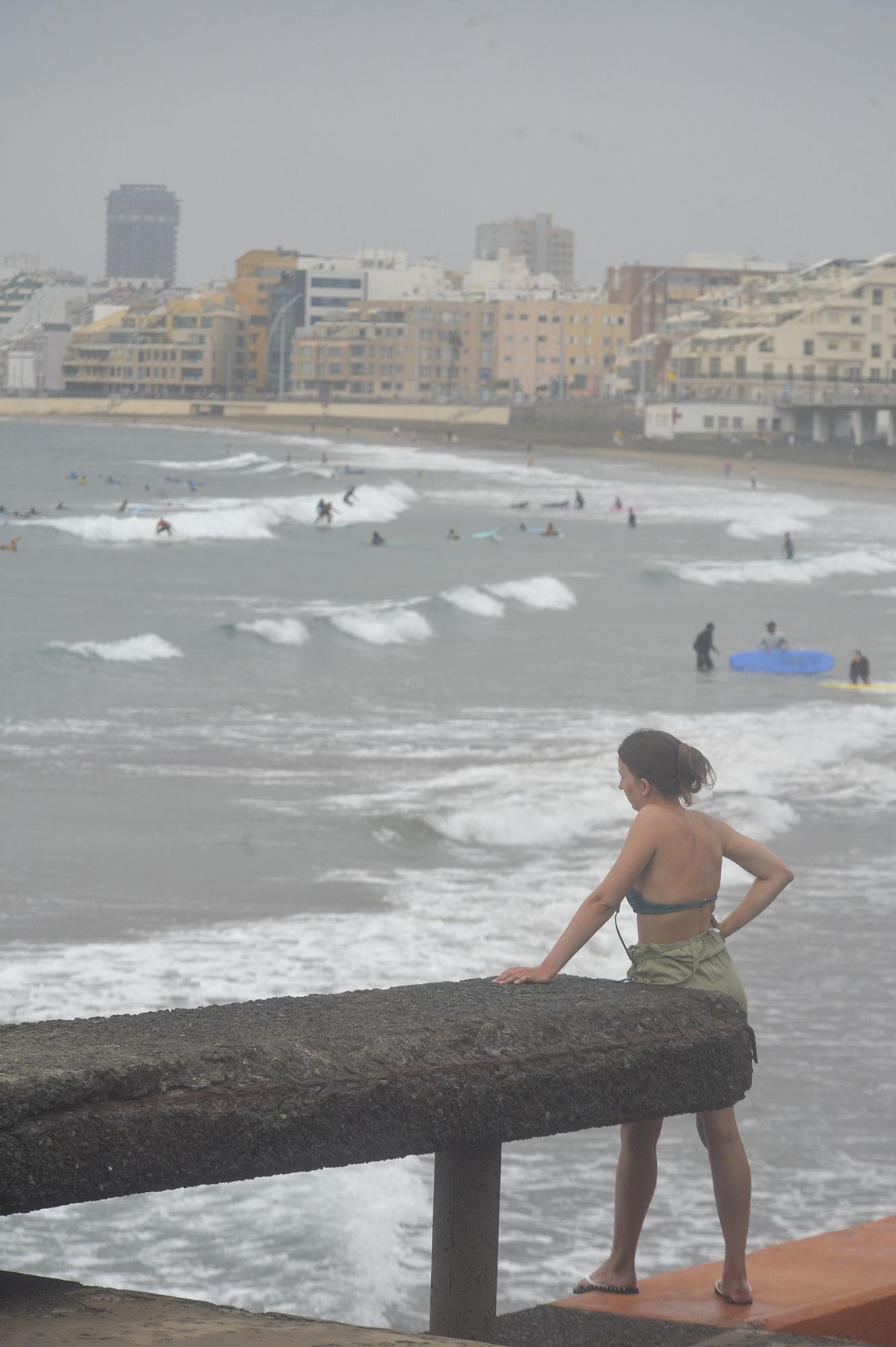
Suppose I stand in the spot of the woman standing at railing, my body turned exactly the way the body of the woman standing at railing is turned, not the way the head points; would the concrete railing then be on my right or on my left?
on my left

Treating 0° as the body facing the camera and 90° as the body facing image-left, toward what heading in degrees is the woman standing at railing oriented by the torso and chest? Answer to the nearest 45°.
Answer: approximately 135°

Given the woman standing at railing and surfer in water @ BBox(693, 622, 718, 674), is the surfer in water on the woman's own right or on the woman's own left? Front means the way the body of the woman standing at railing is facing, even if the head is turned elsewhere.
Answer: on the woman's own right
